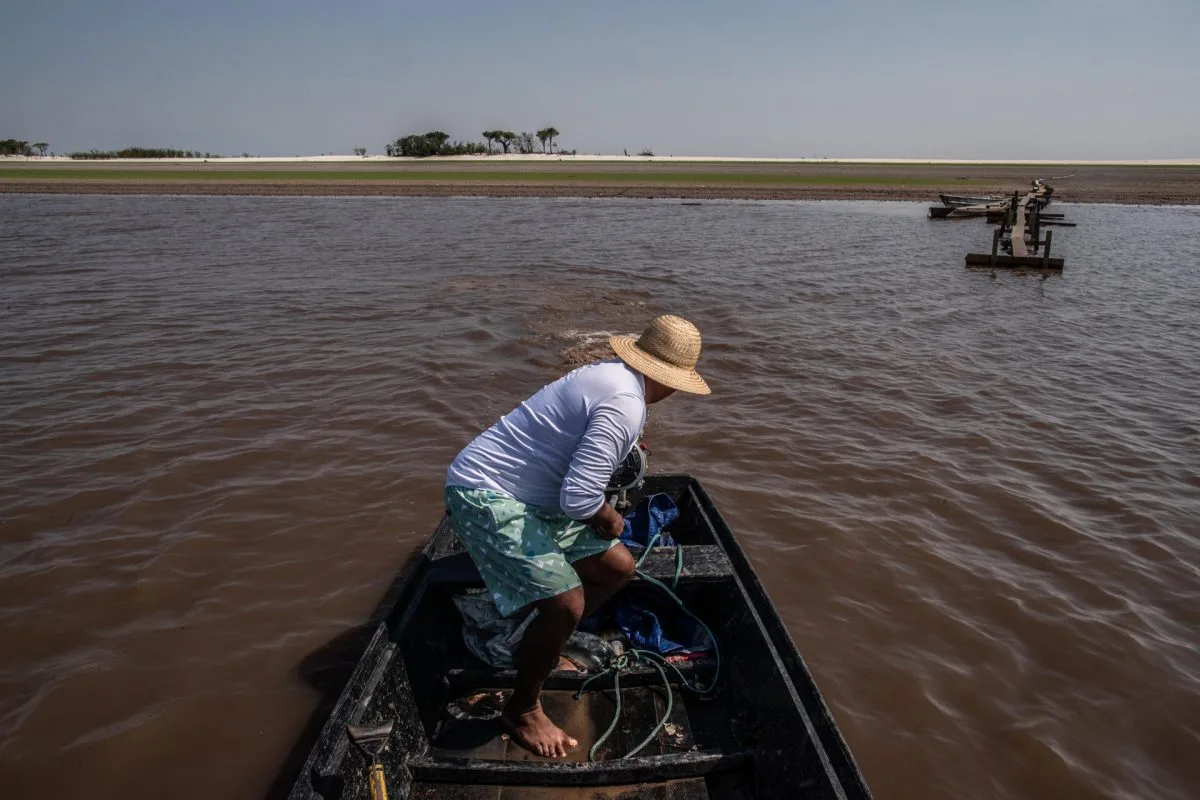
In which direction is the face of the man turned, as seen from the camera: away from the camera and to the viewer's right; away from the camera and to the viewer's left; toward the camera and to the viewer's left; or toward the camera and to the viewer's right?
away from the camera and to the viewer's right

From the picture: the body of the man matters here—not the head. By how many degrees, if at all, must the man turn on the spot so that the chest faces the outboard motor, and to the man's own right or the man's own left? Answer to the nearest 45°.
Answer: approximately 45° to the man's own left
